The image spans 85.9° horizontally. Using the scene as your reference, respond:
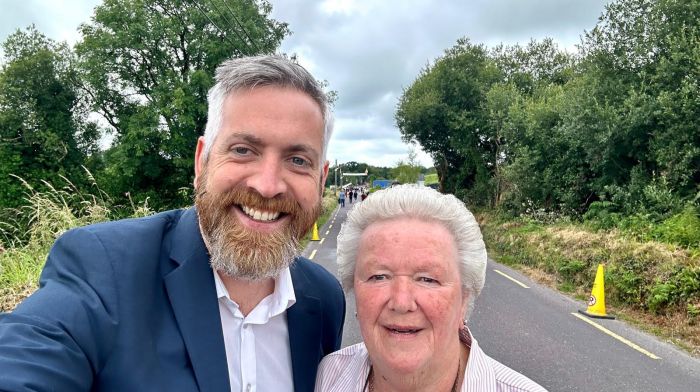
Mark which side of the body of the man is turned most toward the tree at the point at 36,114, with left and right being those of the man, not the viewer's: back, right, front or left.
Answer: back

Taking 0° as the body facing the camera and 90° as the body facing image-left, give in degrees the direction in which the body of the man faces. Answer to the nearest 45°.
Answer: approximately 0°

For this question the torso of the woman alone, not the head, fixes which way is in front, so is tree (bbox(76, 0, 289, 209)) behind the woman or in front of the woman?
behind

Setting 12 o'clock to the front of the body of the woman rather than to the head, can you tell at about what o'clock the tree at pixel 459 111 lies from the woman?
The tree is roughly at 6 o'clock from the woman.

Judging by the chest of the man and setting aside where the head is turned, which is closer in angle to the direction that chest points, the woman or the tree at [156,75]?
the woman

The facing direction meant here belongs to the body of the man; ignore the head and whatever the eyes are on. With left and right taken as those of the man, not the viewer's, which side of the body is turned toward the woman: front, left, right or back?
left

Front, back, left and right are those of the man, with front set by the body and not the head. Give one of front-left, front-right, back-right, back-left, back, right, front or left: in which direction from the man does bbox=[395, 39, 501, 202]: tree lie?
back-left

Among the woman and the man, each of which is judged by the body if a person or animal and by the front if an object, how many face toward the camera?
2
